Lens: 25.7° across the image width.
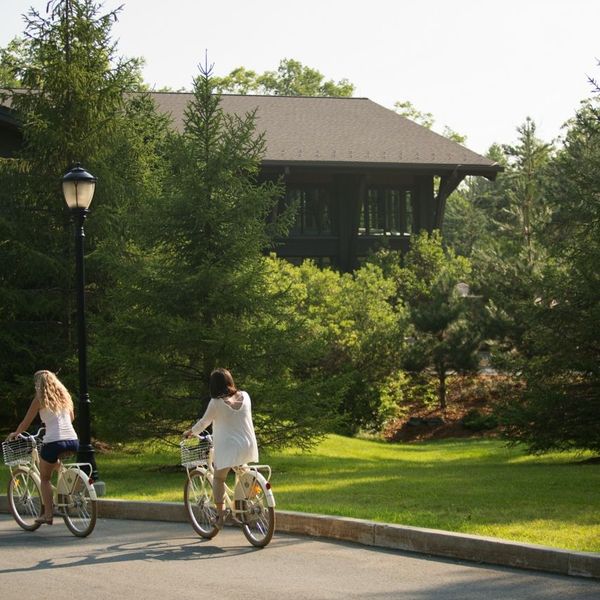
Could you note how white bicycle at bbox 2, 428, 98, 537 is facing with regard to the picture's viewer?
facing away from the viewer and to the left of the viewer

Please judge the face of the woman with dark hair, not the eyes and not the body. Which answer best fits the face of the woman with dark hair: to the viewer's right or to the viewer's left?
to the viewer's left

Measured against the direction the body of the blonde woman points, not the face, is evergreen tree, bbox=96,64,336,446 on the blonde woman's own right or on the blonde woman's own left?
on the blonde woman's own right

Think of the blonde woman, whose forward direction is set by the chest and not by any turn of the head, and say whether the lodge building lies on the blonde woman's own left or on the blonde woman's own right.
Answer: on the blonde woman's own right

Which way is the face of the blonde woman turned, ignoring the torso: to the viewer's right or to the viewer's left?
to the viewer's left

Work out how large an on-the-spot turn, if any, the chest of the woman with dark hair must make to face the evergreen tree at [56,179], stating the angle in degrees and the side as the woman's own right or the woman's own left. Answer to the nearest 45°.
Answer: approximately 45° to the woman's own right

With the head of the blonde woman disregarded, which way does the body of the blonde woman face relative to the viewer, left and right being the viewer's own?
facing away from the viewer and to the left of the viewer

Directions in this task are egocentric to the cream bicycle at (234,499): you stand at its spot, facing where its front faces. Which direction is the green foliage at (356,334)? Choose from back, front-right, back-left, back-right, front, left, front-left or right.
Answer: front-right

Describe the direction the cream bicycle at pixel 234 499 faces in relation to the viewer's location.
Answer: facing away from the viewer and to the left of the viewer

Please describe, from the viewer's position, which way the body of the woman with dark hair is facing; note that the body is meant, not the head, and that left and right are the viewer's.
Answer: facing away from the viewer and to the left of the viewer
